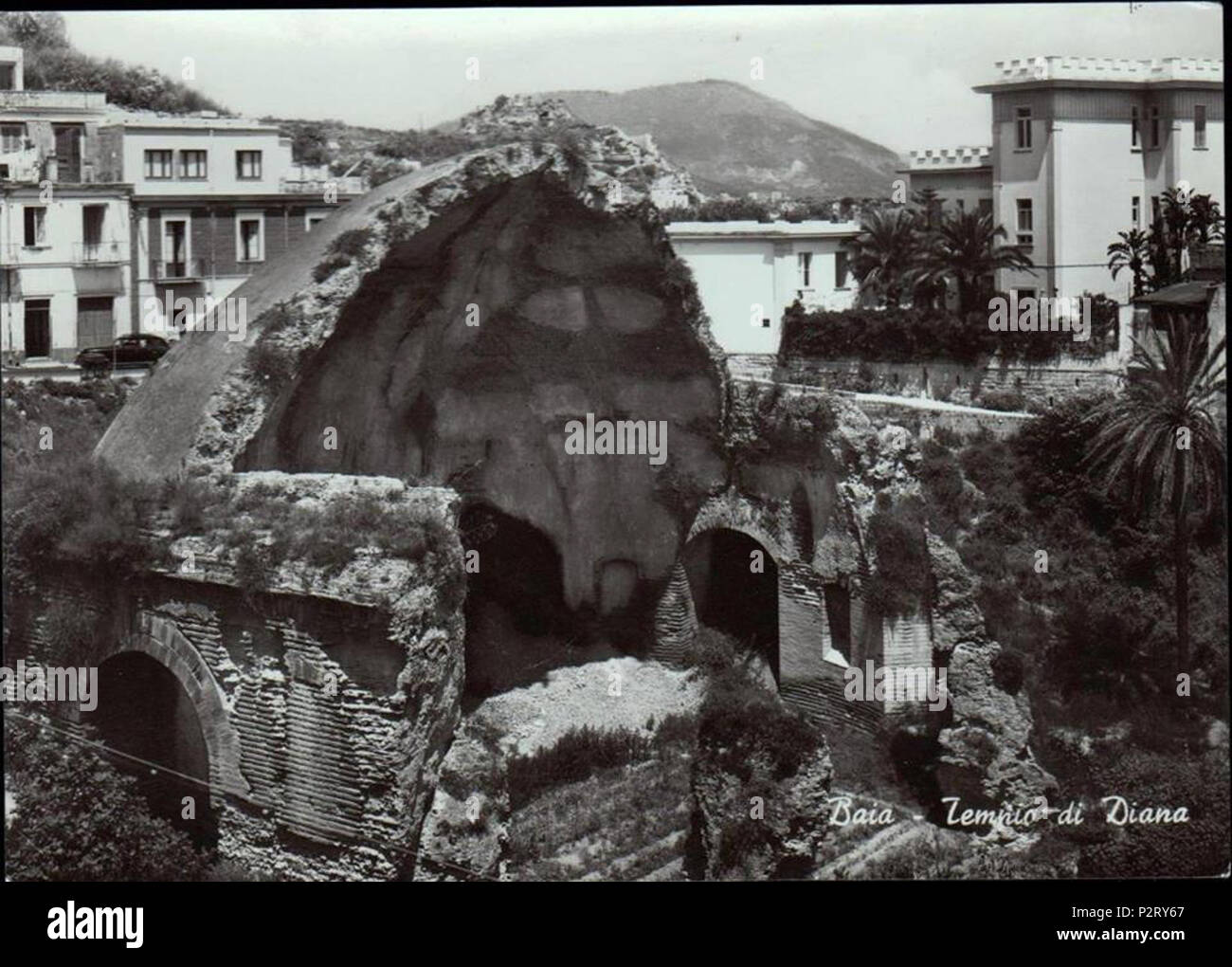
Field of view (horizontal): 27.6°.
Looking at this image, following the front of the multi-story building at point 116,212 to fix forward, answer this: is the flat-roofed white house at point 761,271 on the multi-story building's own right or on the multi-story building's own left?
on the multi-story building's own left

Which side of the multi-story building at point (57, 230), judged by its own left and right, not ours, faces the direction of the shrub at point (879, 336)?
left

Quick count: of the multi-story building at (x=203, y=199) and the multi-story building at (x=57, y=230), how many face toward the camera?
2

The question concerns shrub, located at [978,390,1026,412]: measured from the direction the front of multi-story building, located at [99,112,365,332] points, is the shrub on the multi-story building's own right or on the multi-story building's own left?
on the multi-story building's own left

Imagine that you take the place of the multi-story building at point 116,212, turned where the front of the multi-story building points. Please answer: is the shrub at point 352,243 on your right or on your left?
on your left

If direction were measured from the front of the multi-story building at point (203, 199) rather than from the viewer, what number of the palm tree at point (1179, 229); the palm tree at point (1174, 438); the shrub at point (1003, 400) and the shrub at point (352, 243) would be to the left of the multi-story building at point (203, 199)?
4

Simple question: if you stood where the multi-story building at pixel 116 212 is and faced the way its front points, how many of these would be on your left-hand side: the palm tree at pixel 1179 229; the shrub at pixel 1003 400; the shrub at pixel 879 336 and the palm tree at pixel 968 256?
4

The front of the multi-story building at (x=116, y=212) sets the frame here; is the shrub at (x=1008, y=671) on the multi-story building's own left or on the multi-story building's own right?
on the multi-story building's own left

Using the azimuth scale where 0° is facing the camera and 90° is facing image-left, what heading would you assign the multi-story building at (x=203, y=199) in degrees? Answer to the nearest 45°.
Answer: approximately 0°

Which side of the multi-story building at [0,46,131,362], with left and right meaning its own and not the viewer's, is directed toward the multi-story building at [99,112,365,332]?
left

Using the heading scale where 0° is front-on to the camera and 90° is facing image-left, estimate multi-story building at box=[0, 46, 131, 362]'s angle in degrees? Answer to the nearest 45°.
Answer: approximately 0°

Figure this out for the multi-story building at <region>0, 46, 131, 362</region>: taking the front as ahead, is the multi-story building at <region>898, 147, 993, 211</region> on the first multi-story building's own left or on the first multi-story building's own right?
on the first multi-story building's own left

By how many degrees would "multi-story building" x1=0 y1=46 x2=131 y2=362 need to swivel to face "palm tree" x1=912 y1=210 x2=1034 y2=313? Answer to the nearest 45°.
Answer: approximately 90° to its left
